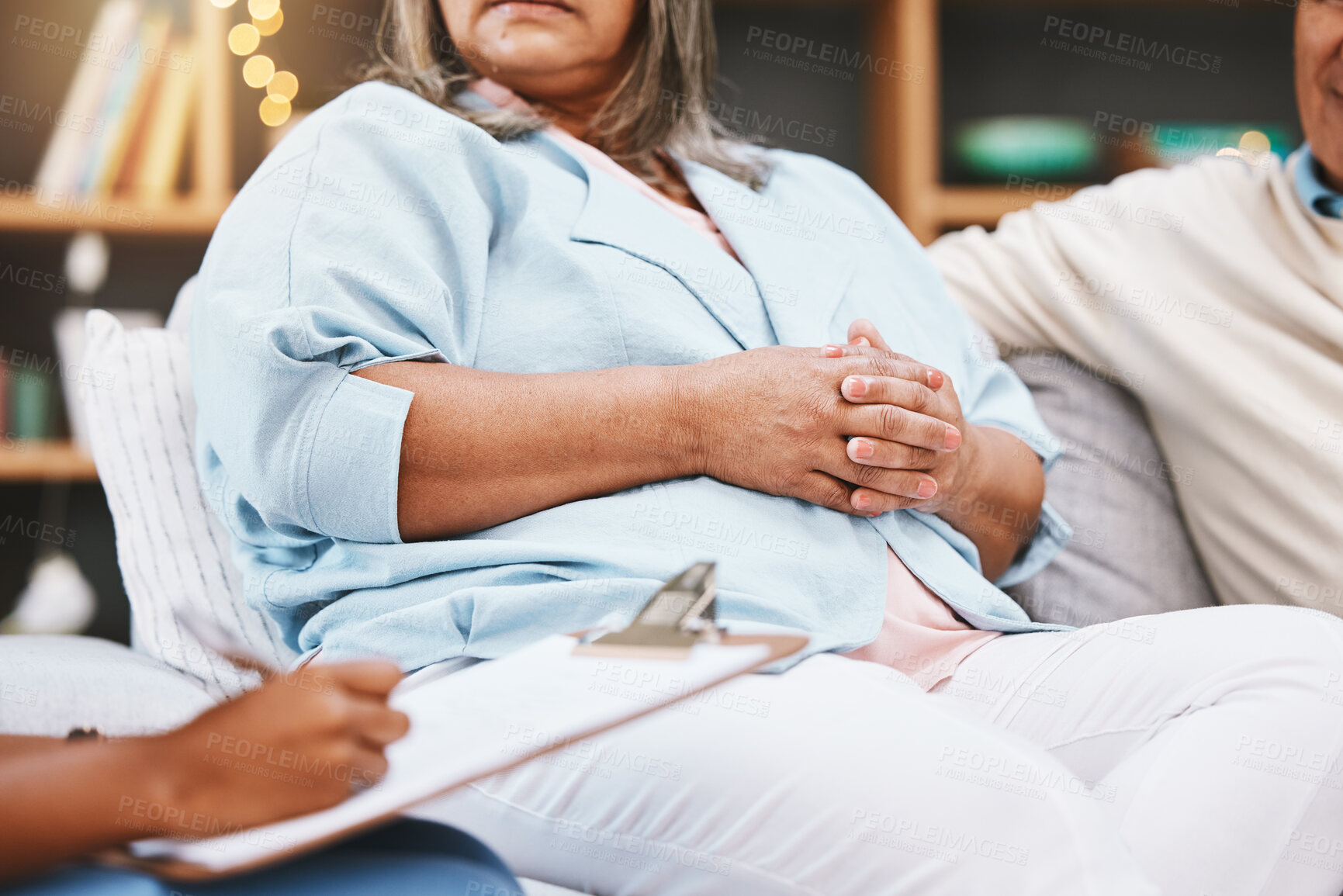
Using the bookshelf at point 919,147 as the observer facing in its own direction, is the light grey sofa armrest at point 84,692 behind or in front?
in front

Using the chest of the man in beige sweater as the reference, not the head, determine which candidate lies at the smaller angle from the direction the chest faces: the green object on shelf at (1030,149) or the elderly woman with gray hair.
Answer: the elderly woman with gray hair

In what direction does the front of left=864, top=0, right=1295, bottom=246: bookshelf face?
toward the camera

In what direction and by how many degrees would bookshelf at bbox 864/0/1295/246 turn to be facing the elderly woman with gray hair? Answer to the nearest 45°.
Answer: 0° — it already faces them

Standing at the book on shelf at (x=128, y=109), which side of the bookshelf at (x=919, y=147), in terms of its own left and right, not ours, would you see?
right

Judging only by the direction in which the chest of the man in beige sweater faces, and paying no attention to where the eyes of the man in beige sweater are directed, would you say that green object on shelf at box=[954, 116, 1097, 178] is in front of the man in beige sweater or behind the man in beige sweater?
behind

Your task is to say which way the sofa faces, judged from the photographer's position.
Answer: facing the viewer

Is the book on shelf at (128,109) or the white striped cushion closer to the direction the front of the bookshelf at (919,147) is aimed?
the white striped cushion

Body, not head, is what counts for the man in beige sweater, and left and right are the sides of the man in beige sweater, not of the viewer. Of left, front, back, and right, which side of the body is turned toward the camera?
front

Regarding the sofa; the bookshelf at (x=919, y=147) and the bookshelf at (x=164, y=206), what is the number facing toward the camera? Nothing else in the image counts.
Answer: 3

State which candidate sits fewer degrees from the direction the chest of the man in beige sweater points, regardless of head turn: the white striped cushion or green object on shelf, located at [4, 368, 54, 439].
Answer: the white striped cushion

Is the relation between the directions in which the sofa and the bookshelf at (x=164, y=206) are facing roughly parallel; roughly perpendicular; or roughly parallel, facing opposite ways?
roughly parallel
